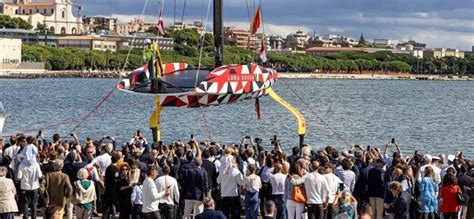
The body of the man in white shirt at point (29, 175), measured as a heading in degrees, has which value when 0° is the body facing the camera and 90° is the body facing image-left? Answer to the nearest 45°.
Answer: approximately 180°

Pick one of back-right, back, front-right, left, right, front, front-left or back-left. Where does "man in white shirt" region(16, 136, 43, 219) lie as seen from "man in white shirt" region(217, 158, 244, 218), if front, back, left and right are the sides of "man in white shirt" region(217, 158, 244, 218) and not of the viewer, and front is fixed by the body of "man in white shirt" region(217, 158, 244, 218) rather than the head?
left

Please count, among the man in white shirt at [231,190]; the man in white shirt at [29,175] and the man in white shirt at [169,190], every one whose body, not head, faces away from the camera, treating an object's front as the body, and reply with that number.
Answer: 3

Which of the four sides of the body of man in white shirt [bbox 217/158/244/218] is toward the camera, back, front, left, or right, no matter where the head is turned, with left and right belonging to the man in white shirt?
back

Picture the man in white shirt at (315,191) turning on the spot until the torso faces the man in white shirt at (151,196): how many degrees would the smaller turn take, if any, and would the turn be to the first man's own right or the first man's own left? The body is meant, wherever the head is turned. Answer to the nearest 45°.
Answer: approximately 90° to the first man's own left

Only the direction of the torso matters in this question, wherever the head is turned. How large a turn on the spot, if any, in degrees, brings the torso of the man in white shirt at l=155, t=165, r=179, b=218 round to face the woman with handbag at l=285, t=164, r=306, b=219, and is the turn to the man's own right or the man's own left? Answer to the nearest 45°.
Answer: approximately 90° to the man's own right

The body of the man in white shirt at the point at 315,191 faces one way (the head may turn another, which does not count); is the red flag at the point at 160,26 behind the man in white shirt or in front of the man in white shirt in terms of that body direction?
in front

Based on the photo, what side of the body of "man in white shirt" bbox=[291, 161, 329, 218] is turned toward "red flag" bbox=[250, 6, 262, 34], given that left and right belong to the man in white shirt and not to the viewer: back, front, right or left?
front

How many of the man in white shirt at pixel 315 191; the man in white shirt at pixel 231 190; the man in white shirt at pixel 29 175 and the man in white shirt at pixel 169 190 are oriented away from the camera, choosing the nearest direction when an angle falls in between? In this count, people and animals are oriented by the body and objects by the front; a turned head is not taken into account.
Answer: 4

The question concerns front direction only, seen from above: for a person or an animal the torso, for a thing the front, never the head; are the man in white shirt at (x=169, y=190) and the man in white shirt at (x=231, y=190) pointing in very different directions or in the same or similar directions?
same or similar directions

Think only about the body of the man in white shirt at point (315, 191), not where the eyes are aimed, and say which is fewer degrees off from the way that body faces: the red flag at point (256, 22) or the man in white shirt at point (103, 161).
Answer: the red flag
